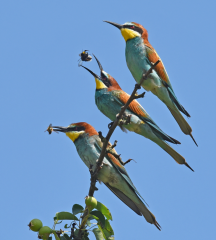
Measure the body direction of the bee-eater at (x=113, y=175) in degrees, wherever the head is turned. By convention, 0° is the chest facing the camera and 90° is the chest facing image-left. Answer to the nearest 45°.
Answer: approximately 90°

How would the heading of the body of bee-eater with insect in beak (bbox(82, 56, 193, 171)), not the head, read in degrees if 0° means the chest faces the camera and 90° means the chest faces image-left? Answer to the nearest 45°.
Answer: approximately 90°

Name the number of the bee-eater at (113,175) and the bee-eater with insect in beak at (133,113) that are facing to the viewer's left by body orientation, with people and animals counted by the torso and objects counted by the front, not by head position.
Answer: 2

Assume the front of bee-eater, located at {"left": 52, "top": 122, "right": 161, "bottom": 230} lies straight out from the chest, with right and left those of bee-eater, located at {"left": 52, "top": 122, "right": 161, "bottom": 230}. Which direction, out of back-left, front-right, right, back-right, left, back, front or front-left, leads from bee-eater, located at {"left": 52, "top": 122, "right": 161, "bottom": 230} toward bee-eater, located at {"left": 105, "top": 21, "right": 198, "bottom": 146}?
back
